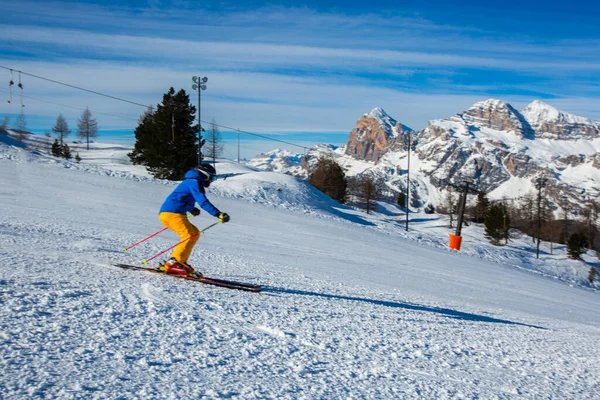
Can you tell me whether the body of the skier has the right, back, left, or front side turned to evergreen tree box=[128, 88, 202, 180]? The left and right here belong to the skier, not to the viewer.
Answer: left

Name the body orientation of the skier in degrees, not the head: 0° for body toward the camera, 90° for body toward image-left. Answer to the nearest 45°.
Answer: approximately 270°

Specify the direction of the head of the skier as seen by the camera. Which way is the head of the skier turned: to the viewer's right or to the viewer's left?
to the viewer's right
